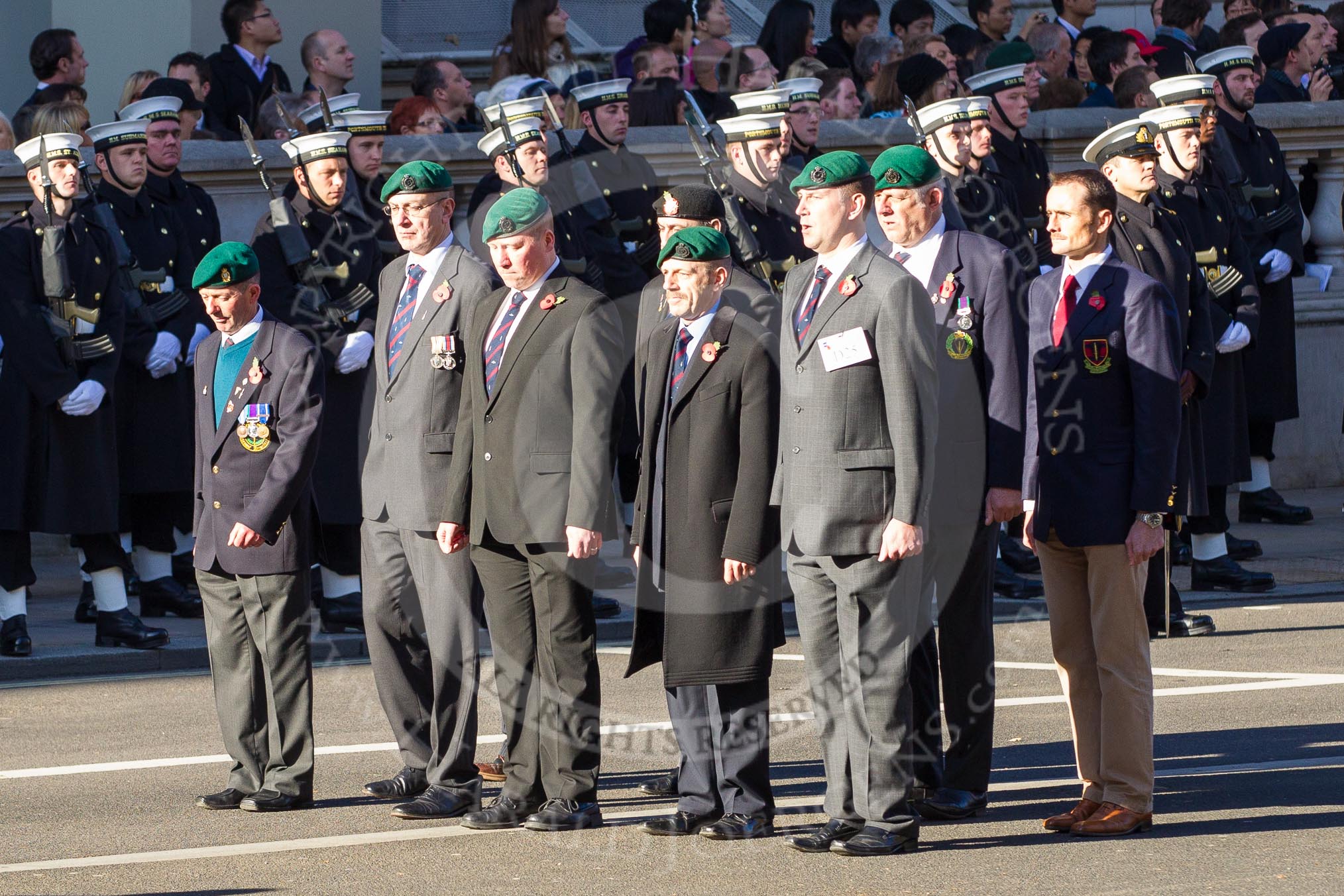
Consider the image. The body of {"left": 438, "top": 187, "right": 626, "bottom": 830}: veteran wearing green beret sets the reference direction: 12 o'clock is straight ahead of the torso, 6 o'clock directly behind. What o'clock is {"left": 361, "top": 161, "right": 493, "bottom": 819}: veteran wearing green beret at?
{"left": 361, "top": 161, "right": 493, "bottom": 819}: veteran wearing green beret is roughly at 3 o'clock from {"left": 438, "top": 187, "right": 626, "bottom": 830}: veteran wearing green beret.

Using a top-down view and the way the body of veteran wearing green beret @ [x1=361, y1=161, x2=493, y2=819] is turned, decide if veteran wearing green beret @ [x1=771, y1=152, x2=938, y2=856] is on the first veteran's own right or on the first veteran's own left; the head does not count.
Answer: on the first veteran's own left

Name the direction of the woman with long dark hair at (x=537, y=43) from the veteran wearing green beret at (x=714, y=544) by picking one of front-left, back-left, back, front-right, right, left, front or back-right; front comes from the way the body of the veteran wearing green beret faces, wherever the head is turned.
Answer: back-right

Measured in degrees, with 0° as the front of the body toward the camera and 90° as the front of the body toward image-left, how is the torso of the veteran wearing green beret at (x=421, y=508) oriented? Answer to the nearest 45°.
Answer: approximately 45°

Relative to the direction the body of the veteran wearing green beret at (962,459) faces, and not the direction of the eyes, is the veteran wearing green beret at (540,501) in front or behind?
in front

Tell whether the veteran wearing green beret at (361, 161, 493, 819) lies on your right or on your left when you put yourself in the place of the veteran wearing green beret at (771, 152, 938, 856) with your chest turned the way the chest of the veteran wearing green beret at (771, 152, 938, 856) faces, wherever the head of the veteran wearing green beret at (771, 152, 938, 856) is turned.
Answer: on your right
